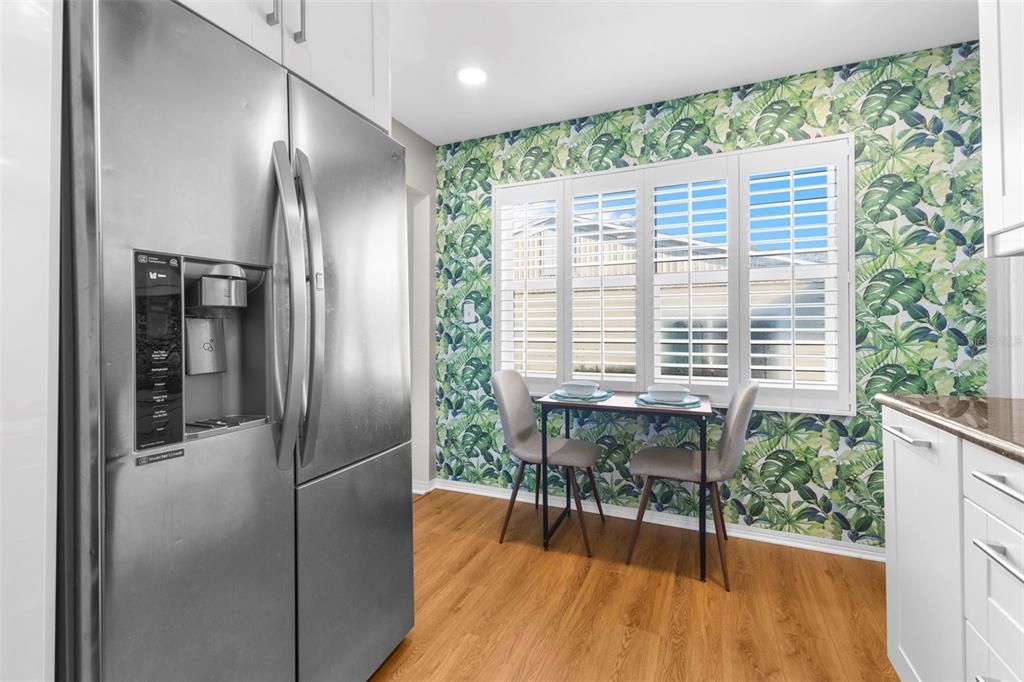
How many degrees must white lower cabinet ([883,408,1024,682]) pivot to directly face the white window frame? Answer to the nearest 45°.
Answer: approximately 90° to its right

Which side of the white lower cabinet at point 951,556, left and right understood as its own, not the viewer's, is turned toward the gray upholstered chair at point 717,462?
right

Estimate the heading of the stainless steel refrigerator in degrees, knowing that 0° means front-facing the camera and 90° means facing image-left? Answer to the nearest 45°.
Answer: approximately 315°

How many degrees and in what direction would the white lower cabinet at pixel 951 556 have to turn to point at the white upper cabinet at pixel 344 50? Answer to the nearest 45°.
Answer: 0° — it already faces it

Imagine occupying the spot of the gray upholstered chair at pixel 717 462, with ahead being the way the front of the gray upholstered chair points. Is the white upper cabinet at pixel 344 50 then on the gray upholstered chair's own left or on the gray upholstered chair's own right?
on the gray upholstered chair's own left

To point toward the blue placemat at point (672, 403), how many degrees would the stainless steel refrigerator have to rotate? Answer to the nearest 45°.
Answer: approximately 45° to its left

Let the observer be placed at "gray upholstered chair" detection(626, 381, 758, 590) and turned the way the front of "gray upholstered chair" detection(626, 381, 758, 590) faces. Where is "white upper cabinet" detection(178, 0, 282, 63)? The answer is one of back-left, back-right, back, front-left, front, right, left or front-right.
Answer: front-left

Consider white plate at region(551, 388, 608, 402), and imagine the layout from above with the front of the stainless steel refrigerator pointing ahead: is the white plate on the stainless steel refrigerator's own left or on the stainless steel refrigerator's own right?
on the stainless steel refrigerator's own left

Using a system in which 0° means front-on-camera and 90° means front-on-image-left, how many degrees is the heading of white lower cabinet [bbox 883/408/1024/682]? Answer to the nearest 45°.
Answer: approximately 45°

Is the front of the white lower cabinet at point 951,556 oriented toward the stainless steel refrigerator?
yes

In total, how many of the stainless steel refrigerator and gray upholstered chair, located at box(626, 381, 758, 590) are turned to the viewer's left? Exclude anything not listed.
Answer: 1

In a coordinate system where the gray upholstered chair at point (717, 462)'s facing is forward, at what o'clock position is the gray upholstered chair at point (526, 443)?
the gray upholstered chair at point (526, 443) is roughly at 12 o'clock from the gray upholstered chair at point (717, 462).

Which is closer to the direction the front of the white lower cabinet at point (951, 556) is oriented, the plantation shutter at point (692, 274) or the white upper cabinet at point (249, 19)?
the white upper cabinet

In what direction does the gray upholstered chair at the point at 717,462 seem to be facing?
to the viewer's left
